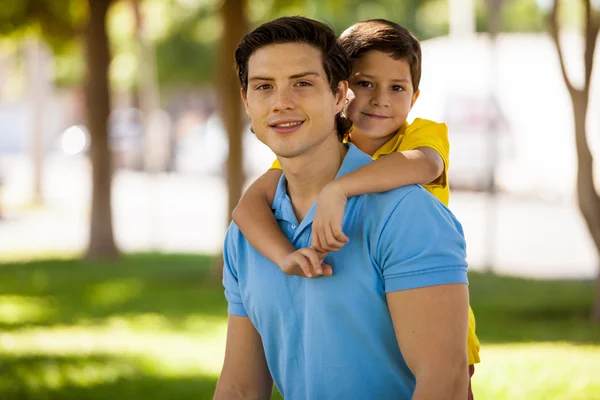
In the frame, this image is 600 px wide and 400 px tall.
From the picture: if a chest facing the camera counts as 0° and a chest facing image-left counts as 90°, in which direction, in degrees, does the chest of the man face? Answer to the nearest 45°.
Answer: approximately 45°

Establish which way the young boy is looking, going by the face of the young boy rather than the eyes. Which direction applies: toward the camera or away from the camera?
toward the camera

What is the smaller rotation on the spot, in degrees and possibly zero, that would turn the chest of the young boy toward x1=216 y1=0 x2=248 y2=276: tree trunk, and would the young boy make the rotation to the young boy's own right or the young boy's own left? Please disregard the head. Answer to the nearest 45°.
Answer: approximately 135° to the young boy's own right

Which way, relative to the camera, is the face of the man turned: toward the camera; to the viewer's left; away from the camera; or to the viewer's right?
toward the camera

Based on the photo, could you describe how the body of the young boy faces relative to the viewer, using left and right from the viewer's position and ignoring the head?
facing the viewer and to the left of the viewer
